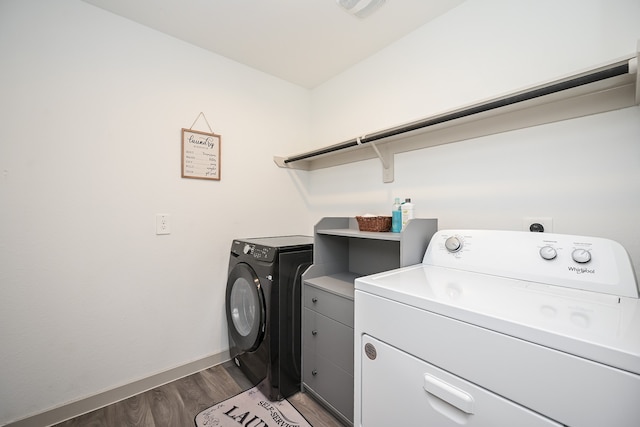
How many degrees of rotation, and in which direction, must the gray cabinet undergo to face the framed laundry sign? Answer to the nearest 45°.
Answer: approximately 45° to its right

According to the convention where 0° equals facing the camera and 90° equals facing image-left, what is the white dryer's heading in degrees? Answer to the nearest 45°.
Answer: approximately 45°

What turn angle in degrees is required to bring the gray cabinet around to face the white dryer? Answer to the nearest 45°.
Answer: approximately 90° to its left

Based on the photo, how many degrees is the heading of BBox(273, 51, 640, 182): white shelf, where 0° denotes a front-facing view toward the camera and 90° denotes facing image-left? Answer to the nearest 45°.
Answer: approximately 45°

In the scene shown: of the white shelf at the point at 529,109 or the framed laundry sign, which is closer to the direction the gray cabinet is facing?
the framed laundry sign

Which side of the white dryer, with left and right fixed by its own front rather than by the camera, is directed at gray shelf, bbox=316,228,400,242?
right

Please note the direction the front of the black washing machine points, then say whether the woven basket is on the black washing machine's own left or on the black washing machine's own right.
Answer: on the black washing machine's own left

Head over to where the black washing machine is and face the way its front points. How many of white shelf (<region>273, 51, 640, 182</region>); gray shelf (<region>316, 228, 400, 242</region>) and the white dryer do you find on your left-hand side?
3
